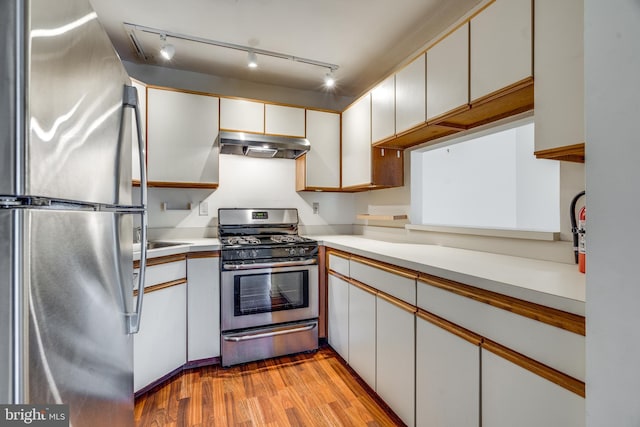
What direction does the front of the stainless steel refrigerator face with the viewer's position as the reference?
facing the viewer and to the right of the viewer

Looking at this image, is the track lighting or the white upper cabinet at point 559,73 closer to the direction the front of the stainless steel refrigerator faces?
the white upper cabinet

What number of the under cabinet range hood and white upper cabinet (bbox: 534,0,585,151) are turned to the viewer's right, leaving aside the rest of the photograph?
0

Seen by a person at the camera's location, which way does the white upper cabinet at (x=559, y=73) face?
facing the viewer and to the left of the viewer

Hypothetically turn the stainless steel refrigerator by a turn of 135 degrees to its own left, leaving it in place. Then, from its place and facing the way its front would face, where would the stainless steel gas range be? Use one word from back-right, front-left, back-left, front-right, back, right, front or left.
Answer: front-right

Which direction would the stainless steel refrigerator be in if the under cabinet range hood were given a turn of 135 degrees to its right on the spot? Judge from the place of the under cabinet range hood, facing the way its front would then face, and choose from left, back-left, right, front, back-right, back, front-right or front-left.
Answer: back-left

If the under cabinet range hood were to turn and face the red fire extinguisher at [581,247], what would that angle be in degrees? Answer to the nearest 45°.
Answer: approximately 45° to its left

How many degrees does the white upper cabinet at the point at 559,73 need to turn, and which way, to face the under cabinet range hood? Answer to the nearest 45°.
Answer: approximately 45° to its right

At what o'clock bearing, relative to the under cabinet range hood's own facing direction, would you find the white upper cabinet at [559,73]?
The white upper cabinet is roughly at 11 o'clock from the under cabinet range hood.

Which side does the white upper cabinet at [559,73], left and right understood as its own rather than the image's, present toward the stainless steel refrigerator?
front

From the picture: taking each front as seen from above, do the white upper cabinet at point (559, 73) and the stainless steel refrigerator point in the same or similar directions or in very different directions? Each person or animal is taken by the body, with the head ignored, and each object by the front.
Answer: very different directions

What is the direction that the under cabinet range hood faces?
toward the camera

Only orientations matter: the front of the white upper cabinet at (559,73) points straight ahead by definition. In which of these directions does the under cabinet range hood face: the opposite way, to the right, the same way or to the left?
to the left

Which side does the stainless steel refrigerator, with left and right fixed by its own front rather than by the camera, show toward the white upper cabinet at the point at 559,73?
front

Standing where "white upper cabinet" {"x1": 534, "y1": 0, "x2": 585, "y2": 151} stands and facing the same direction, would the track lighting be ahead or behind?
ahead
